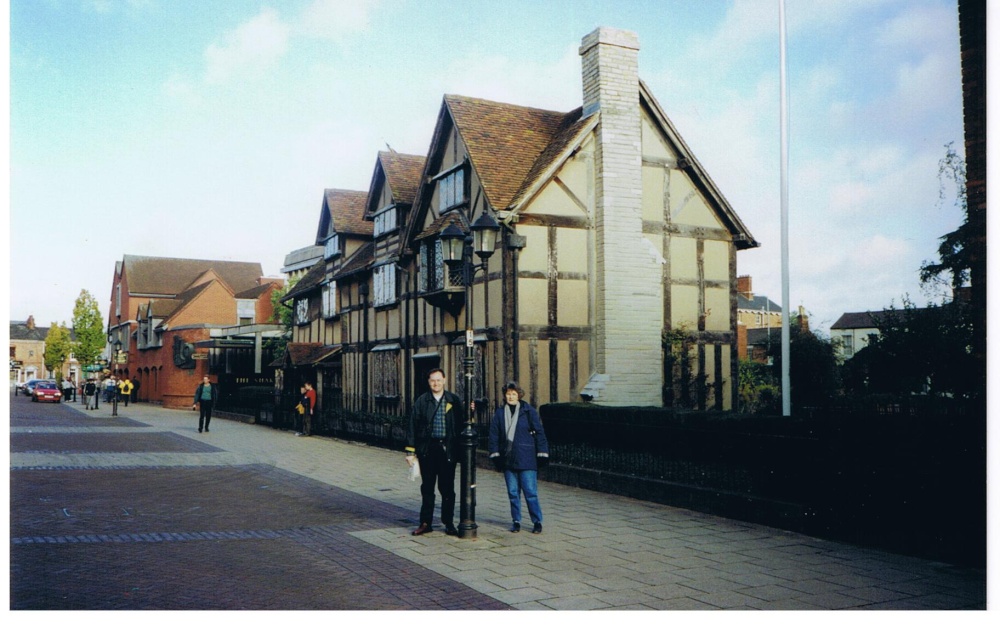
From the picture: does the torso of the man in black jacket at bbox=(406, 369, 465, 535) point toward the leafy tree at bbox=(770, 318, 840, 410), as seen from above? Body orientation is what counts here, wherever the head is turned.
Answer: no

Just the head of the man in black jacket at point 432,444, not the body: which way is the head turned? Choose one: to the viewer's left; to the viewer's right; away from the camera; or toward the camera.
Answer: toward the camera

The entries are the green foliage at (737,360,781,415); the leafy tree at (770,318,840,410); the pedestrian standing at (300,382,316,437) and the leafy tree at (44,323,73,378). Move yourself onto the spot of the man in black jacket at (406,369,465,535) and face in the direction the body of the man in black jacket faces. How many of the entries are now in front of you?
0

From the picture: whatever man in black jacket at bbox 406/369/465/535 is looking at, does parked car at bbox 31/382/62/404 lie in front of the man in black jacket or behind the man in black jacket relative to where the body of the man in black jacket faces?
behind

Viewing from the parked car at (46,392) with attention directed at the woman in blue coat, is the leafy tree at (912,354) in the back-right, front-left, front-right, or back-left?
front-left

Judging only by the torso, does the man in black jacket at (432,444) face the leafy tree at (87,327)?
no

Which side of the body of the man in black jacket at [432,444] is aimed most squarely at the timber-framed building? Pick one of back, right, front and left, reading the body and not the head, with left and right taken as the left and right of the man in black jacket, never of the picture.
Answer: back

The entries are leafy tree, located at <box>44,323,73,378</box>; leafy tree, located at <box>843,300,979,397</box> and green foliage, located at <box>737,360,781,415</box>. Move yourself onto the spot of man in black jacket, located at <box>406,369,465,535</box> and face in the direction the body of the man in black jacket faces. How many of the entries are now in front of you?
0

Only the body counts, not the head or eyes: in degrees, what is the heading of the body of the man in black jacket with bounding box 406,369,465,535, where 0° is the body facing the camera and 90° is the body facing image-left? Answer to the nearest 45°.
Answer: approximately 0°

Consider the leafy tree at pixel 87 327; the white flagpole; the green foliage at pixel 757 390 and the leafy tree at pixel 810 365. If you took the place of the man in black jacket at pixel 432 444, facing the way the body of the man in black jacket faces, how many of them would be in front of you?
0

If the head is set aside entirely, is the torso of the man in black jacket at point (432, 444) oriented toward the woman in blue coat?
no

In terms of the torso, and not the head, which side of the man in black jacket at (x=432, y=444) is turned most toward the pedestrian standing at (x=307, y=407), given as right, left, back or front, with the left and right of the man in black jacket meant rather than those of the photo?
back

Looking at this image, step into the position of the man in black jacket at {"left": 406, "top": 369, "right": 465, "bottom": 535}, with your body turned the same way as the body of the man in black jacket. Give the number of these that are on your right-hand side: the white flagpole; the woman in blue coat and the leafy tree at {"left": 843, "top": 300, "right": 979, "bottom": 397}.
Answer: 0

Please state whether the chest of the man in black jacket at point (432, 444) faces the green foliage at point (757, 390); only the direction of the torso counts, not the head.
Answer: no

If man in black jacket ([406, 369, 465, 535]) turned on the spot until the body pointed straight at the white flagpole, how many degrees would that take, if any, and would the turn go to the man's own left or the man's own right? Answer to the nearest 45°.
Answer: approximately 135° to the man's own left
